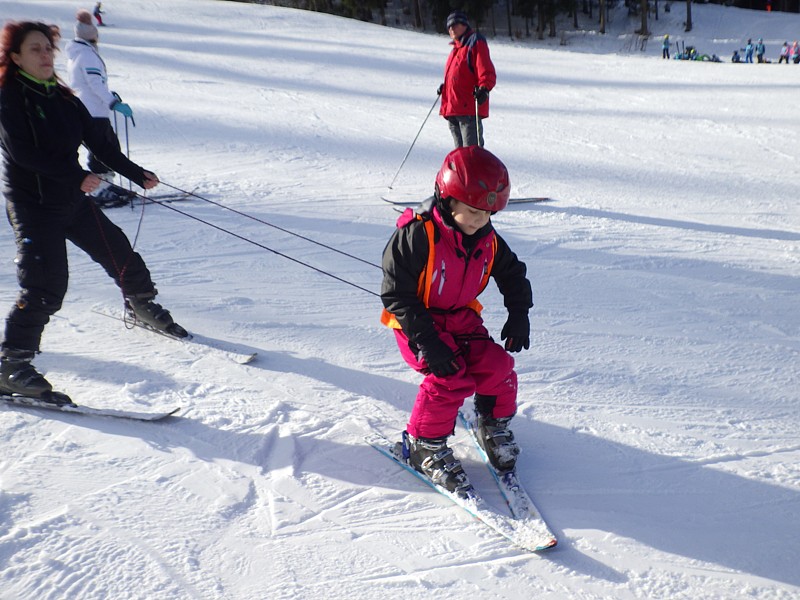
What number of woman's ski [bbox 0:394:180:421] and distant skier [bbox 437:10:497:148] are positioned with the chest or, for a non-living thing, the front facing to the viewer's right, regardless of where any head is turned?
1

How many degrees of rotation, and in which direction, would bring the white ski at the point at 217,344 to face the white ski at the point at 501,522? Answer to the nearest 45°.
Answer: approximately 45° to its right

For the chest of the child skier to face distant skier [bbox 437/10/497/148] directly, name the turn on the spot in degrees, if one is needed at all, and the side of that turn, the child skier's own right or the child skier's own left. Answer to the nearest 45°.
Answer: approximately 135° to the child skier's own left

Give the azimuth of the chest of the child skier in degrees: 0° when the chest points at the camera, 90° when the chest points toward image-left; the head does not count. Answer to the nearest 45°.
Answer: approximately 315°

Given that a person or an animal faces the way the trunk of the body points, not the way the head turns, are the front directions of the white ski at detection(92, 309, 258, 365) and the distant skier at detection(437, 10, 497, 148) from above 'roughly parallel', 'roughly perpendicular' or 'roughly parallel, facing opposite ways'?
roughly perpendicular

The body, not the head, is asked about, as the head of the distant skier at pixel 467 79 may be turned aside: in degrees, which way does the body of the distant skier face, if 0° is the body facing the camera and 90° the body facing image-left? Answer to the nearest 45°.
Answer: approximately 45°

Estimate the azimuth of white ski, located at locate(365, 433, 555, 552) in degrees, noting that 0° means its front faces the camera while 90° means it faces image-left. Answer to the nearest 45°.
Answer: approximately 315°

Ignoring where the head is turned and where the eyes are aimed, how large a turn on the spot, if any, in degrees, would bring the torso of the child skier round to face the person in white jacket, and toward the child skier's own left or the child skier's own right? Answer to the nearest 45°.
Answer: approximately 180°

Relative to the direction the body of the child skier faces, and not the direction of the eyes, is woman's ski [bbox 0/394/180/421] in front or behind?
behind

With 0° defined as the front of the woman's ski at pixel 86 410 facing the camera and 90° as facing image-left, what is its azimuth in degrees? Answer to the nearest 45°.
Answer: approximately 270°
